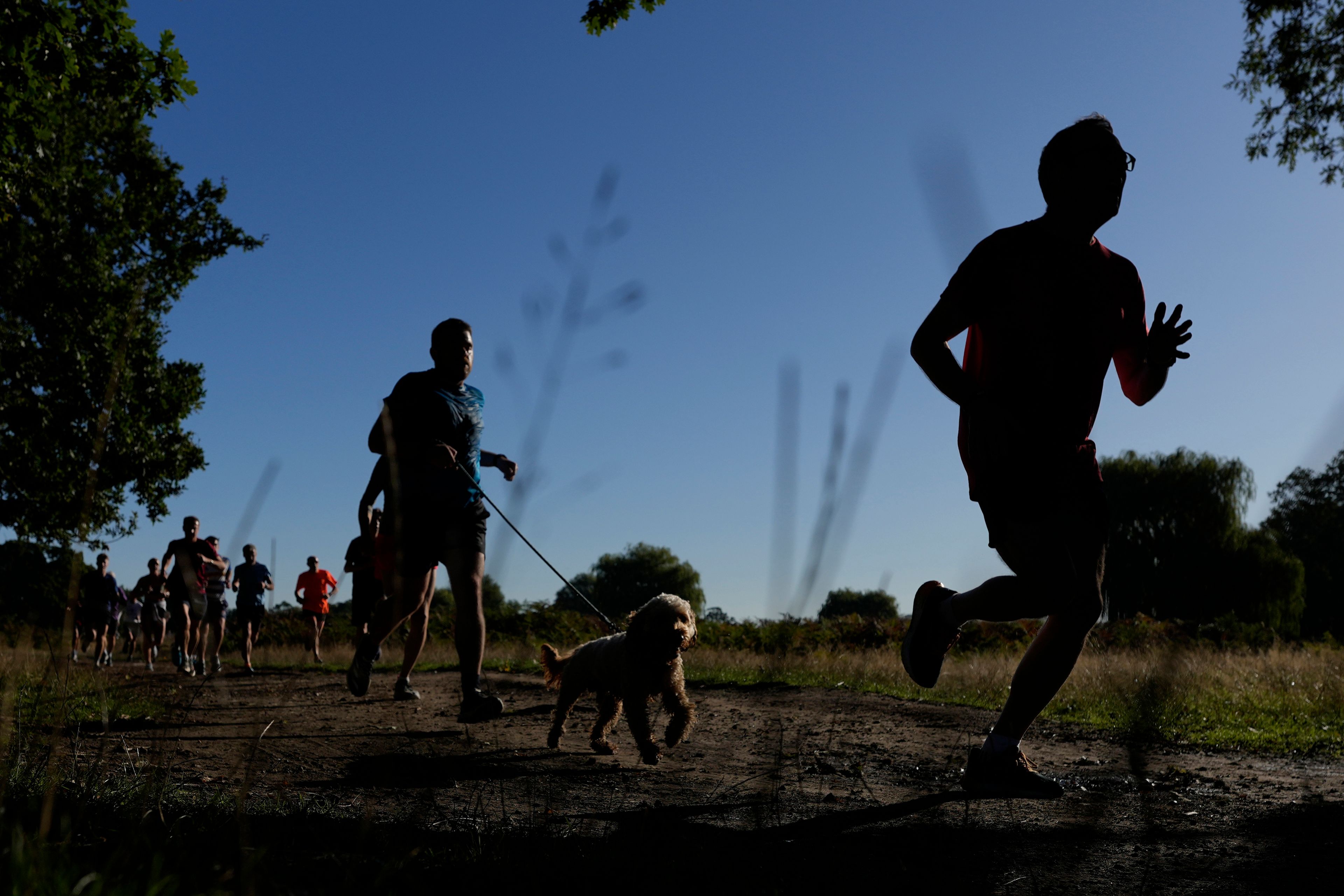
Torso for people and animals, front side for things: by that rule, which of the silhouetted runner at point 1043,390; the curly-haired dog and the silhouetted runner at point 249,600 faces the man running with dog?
the silhouetted runner at point 249,600

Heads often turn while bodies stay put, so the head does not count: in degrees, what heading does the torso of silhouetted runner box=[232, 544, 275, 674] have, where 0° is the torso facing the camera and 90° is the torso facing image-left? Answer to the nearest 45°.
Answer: approximately 0°

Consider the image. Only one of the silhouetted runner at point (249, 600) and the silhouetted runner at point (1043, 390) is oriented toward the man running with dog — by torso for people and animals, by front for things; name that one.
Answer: the silhouetted runner at point (249, 600)

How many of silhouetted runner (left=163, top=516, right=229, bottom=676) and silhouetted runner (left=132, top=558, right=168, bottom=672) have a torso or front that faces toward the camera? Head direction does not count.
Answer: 2

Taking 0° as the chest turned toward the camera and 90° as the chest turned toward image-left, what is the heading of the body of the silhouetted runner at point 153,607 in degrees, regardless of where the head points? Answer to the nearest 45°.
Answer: approximately 0°
